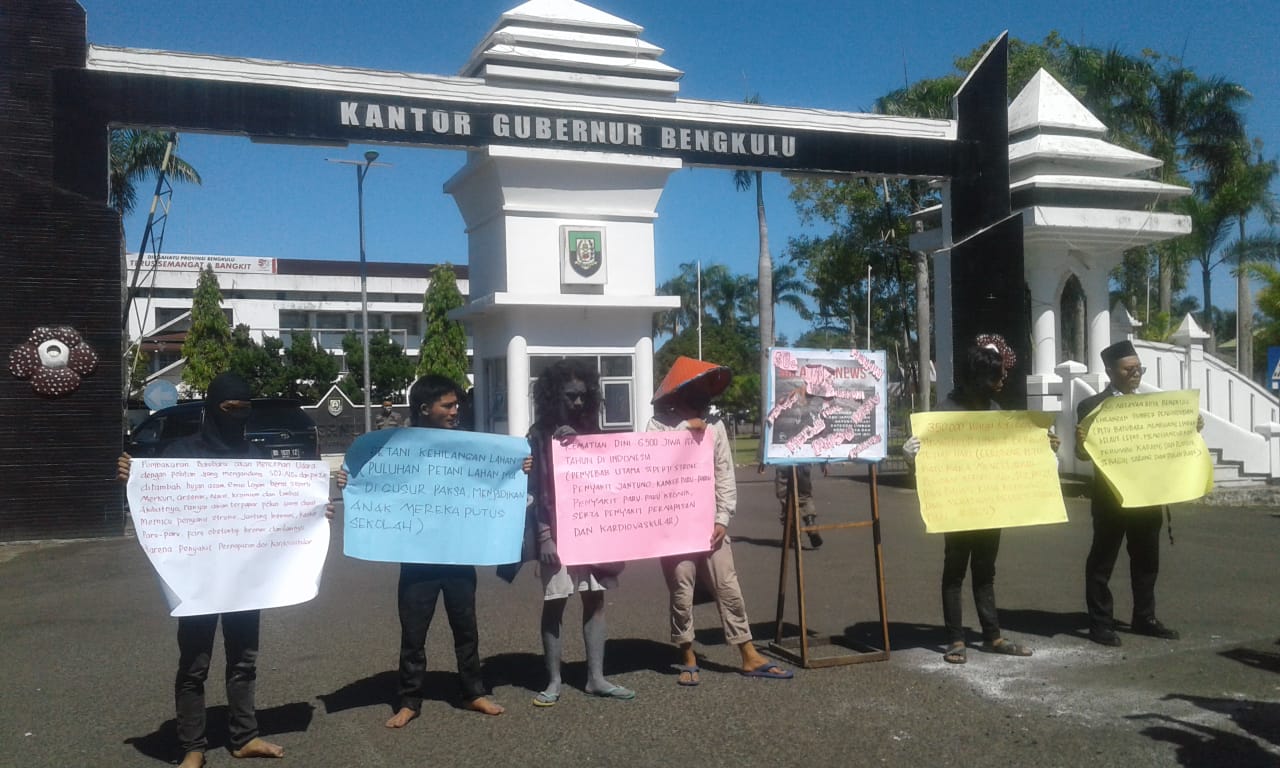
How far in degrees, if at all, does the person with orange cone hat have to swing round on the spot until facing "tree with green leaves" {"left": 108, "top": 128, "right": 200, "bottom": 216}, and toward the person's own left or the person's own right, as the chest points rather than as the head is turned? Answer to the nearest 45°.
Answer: approximately 135° to the person's own right

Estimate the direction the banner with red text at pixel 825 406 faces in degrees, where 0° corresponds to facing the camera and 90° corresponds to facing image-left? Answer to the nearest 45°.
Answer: approximately 0°

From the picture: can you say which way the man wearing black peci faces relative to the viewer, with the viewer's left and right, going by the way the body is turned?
facing the viewer and to the right of the viewer

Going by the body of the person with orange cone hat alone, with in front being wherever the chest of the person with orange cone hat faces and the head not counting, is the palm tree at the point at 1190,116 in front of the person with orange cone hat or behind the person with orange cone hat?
behind

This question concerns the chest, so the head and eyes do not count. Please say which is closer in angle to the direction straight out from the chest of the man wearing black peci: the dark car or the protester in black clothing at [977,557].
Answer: the protester in black clothing

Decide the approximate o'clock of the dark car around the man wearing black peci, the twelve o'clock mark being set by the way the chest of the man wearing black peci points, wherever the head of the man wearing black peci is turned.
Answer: The dark car is roughly at 5 o'clock from the man wearing black peci.

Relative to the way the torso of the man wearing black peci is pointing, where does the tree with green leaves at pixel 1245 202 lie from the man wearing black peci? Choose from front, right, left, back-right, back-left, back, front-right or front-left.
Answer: back-left

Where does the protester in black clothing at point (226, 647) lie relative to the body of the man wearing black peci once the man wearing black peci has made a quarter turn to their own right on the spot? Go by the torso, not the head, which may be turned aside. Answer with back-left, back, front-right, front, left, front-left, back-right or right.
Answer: front

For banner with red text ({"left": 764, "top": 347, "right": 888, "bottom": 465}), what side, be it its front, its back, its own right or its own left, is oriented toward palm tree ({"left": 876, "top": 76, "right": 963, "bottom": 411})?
back
